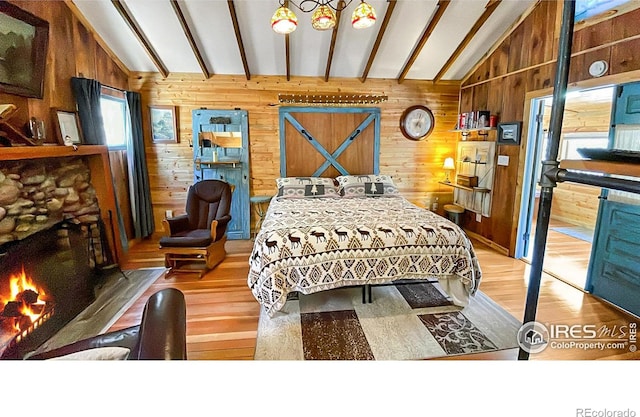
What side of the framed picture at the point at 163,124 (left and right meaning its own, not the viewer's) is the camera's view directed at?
front

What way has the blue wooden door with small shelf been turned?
toward the camera

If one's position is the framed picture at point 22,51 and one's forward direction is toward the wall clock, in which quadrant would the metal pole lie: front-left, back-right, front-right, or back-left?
front-right

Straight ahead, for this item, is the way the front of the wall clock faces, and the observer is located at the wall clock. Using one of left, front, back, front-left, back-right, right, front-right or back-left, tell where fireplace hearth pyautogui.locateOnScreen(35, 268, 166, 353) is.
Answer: front-right

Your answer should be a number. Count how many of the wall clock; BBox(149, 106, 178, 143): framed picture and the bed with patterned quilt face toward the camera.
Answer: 3

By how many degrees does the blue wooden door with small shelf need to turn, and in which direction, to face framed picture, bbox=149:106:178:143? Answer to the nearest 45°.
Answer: approximately 90° to its right

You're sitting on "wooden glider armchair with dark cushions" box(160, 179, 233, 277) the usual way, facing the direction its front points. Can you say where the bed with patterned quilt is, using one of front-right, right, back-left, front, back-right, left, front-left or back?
left

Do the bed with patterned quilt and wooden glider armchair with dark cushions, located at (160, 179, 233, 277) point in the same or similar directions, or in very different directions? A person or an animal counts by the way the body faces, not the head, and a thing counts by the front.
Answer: same or similar directions

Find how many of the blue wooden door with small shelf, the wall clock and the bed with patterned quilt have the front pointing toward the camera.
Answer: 3

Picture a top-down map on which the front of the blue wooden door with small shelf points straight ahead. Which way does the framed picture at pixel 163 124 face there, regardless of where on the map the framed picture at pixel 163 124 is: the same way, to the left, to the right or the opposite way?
the same way

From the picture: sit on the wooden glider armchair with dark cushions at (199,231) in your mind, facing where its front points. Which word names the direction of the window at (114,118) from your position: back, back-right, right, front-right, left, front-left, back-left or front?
right

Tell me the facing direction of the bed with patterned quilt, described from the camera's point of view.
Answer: facing the viewer

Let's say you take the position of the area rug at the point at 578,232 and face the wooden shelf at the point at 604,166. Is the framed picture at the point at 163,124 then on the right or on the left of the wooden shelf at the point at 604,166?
right
